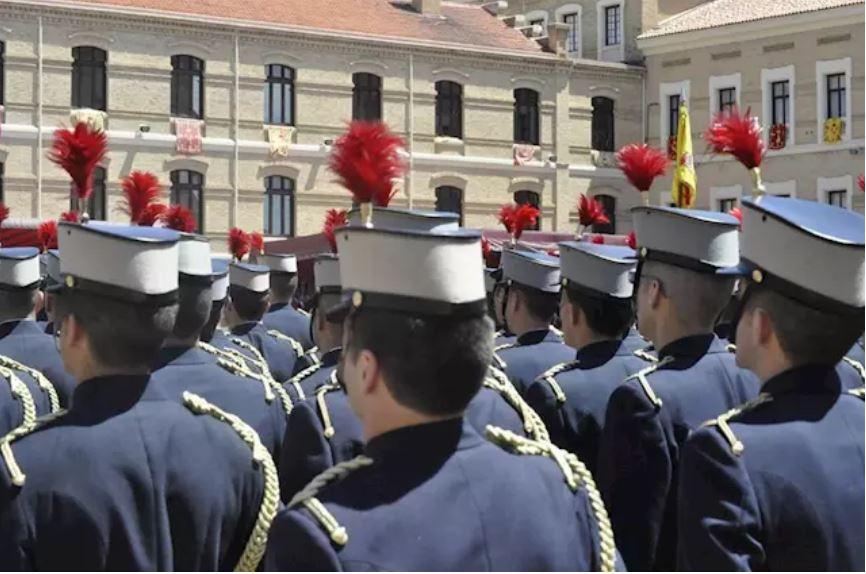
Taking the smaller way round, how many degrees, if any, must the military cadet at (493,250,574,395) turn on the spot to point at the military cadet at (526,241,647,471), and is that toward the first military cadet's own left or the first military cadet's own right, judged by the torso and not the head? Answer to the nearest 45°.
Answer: approximately 135° to the first military cadet's own left

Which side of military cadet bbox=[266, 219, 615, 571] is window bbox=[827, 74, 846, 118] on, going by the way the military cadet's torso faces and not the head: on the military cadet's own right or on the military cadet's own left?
on the military cadet's own right

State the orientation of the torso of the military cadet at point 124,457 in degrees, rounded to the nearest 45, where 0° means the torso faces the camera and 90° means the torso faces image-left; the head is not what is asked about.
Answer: approximately 135°

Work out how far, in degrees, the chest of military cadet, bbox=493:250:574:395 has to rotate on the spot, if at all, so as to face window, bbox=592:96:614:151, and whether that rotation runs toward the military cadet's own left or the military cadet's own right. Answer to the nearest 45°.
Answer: approximately 45° to the military cadet's own right

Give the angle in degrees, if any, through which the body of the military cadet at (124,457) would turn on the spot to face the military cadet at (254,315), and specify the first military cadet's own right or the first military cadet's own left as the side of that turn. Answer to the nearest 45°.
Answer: approximately 45° to the first military cadet's own right

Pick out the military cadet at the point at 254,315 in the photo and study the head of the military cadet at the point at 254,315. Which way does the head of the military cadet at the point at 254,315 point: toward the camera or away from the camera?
away from the camera

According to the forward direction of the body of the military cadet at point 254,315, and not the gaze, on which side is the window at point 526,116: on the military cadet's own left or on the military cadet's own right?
on the military cadet's own right

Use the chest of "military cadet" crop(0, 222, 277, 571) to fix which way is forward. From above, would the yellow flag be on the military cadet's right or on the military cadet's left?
on the military cadet's right

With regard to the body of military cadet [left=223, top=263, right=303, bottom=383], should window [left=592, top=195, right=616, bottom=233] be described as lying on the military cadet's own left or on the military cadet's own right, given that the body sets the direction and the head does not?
on the military cadet's own right

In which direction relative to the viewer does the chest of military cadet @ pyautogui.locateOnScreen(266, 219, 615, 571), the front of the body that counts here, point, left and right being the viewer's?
facing away from the viewer and to the left of the viewer

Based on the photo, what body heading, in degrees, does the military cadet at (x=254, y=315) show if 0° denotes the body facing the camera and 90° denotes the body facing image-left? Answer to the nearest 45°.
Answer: approximately 135°

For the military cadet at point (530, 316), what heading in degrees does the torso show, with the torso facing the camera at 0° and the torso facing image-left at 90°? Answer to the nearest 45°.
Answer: approximately 135°

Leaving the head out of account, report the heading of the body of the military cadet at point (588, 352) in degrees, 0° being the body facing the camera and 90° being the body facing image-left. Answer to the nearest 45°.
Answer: approximately 135°
